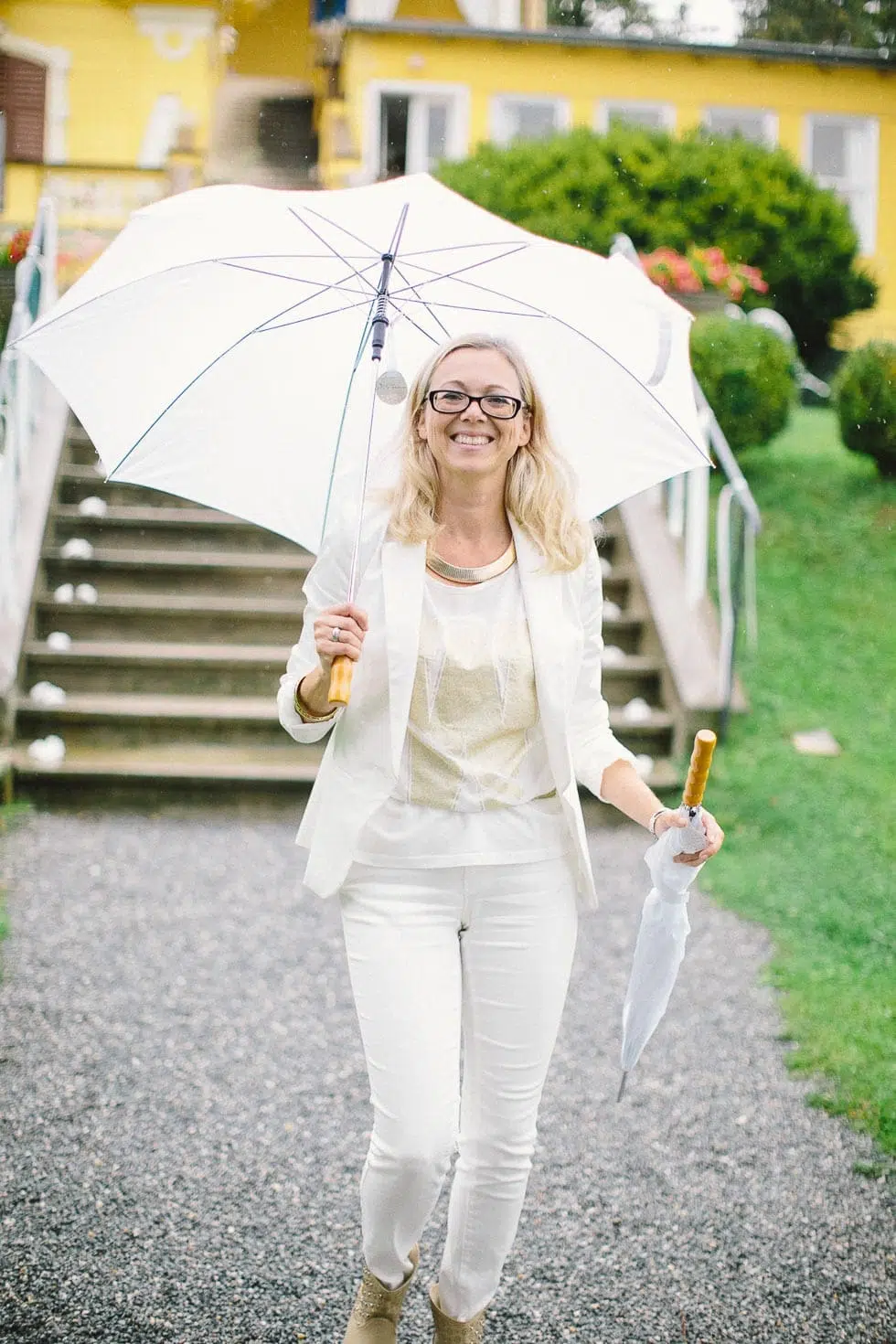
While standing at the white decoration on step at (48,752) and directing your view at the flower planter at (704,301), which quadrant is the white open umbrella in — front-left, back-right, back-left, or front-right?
back-right

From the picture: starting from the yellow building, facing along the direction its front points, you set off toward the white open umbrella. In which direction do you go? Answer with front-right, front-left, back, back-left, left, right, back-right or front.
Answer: front

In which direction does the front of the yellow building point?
toward the camera

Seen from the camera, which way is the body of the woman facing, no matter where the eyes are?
toward the camera

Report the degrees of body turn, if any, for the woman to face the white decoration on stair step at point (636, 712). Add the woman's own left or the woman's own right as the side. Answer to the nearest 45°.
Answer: approximately 180°

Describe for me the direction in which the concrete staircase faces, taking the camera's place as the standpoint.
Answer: facing the viewer

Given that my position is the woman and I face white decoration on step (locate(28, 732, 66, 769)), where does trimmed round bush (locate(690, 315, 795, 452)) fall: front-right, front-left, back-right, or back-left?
front-right

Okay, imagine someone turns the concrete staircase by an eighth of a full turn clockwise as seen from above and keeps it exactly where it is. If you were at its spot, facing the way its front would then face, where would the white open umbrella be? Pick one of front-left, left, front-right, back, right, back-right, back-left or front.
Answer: front-left

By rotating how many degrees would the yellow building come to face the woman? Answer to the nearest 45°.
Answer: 0° — it already faces them

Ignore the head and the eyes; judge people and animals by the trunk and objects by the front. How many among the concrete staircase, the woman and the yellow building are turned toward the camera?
3

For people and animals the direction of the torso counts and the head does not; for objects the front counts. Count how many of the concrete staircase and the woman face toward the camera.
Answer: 2
